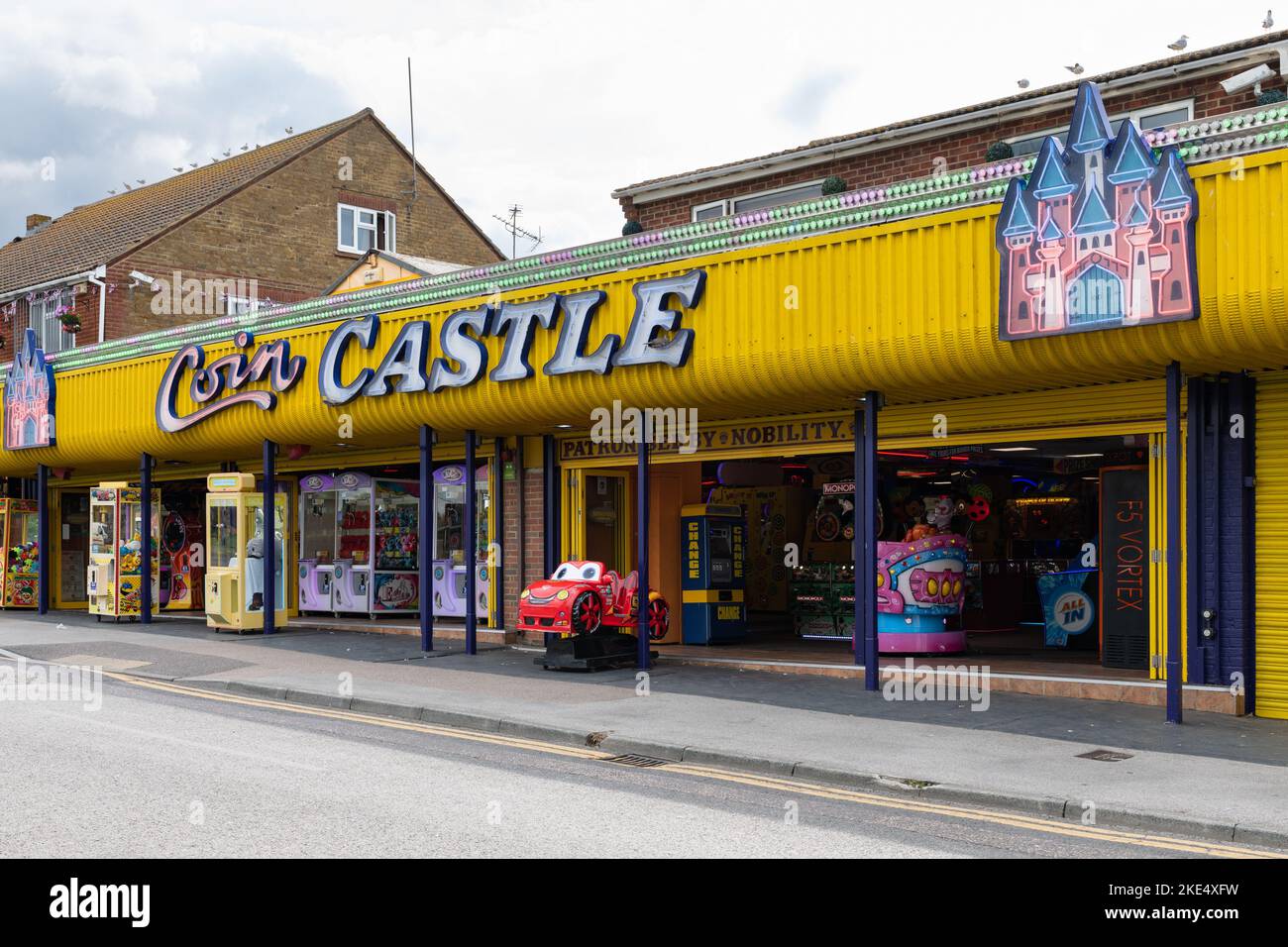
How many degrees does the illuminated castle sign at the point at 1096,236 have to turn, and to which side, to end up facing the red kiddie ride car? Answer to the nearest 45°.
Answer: approximately 90° to its right

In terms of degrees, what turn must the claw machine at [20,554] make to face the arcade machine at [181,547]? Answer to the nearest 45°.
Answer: approximately 90° to its left

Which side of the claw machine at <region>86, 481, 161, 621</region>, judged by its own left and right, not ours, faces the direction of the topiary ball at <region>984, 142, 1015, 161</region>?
left

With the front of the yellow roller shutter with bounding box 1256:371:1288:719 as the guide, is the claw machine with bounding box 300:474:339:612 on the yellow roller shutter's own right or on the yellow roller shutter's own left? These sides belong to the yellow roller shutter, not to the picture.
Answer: on the yellow roller shutter's own right

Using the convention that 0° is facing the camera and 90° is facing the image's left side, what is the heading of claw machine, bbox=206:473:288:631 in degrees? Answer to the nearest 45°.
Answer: approximately 45°

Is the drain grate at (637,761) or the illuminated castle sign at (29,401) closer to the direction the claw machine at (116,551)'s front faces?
the drain grate

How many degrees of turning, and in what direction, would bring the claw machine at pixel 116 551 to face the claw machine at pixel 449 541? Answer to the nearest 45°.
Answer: approximately 90° to its left

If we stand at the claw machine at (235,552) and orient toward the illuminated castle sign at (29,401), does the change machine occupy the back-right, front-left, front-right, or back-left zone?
back-right

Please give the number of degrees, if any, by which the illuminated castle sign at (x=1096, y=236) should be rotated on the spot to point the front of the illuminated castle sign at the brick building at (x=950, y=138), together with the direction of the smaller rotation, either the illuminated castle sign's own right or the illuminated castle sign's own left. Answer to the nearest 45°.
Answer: approximately 135° to the illuminated castle sign's own right

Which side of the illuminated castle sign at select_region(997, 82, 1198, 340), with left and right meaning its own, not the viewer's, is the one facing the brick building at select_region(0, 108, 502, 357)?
right
